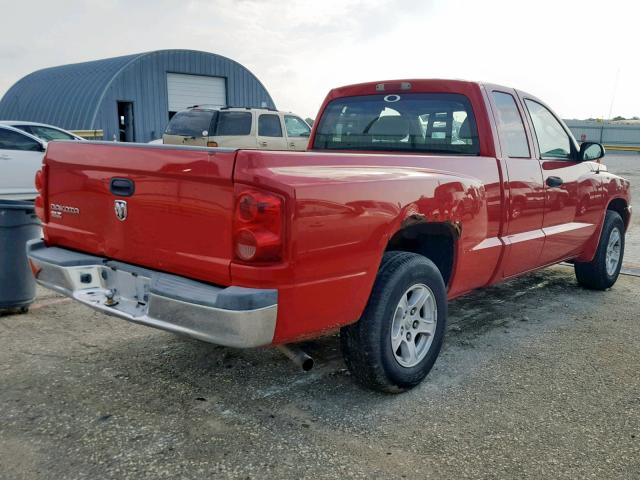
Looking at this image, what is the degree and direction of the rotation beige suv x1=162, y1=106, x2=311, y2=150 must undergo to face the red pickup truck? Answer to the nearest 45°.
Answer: approximately 135° to its right

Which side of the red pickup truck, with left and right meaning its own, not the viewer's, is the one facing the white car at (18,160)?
left

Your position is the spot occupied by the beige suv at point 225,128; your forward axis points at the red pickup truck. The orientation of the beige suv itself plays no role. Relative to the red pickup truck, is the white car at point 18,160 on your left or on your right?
right

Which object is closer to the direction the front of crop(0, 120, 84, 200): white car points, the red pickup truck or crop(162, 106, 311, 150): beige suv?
the red pickup truck

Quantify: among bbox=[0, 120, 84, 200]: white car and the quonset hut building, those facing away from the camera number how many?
0

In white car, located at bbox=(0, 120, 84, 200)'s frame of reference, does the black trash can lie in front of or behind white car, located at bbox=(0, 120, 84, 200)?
in front

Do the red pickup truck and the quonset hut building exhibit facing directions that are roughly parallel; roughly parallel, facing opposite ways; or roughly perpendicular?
roughly perpendicular

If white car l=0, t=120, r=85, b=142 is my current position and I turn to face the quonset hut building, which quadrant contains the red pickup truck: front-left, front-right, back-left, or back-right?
back-right

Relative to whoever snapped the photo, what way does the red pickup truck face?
facing away from the viewer and to the right of the viewer

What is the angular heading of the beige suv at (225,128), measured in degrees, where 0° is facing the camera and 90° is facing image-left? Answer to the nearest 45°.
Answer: approximately 225°
